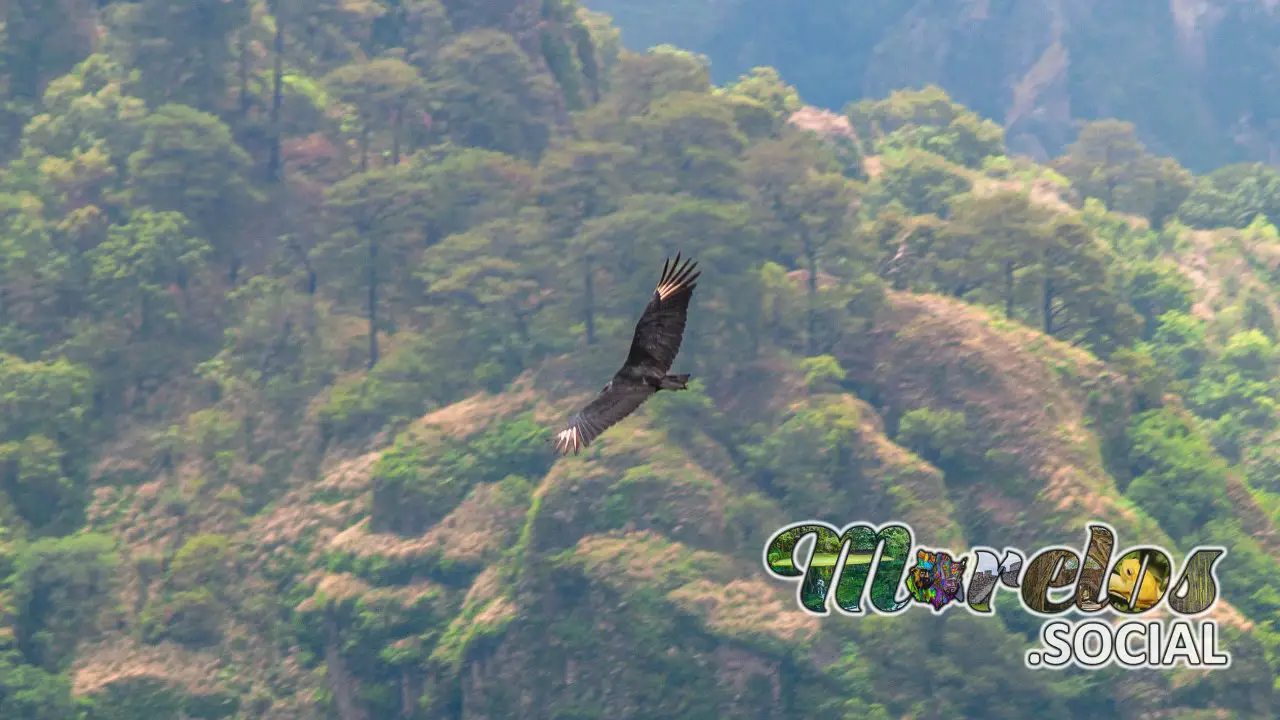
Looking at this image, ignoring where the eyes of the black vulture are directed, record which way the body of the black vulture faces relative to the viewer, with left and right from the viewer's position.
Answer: facing to the left of the viewer
